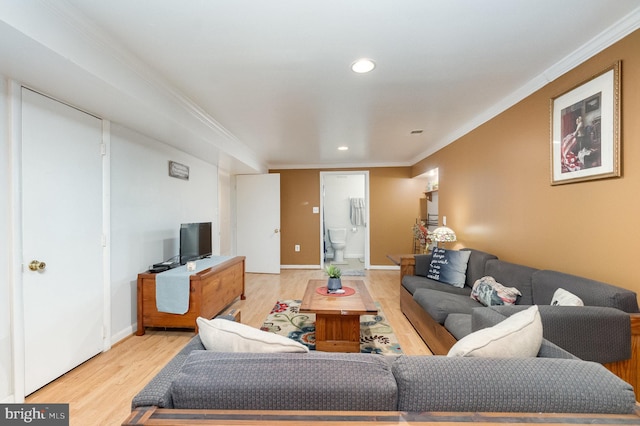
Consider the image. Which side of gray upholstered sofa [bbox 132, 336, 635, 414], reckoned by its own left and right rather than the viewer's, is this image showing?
back

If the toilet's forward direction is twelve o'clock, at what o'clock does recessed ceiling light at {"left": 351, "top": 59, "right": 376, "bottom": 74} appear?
The recessed ceiling light is roughly at 12 o'clock from the toilet.

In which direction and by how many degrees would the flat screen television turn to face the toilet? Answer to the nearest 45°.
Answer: approximately 90° to its left

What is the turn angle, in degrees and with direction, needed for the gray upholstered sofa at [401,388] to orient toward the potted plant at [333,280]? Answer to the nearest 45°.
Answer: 0° — it already faces it

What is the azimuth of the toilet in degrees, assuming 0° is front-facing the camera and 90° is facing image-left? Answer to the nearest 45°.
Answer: approximately 0°

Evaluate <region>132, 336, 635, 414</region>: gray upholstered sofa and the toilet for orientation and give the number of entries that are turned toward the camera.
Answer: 1

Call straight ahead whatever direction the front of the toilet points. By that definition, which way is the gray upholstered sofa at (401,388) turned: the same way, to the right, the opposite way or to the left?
the opposite way
